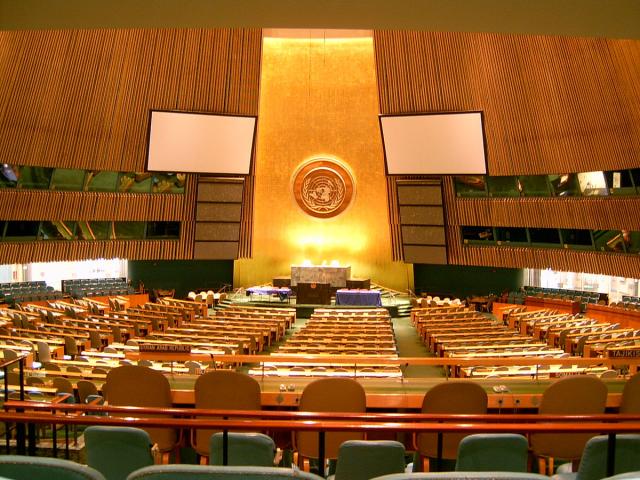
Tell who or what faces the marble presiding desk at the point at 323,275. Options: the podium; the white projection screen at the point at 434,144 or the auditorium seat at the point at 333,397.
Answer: the auditorium seat

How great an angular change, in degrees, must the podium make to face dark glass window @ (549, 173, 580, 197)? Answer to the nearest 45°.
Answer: approximately 90° to its left

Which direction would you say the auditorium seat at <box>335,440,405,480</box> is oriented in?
away from the camera

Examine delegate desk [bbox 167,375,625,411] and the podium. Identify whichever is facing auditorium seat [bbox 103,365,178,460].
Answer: the podium

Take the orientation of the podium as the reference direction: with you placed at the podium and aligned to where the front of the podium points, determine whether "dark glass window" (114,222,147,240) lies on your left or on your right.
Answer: on your right

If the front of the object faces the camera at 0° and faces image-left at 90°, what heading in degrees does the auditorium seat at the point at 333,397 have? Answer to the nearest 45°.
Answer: approximately 180°

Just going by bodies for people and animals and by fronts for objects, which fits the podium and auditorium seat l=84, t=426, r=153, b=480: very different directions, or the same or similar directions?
very different directions

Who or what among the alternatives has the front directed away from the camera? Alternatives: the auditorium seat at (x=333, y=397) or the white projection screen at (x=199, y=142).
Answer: the auditorium seat

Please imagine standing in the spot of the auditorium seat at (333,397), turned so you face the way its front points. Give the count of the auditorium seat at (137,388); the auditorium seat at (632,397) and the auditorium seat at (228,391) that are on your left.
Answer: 2

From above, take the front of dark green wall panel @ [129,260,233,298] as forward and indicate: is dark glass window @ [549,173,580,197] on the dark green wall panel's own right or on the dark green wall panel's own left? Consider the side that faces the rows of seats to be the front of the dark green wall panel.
on the dark green wall panel's own left

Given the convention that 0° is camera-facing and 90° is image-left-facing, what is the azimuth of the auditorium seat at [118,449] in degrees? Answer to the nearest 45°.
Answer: approximately 180°

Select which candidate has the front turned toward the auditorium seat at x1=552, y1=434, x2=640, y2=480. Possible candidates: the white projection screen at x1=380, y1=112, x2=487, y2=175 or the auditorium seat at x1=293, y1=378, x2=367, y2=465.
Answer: the white projection screen
